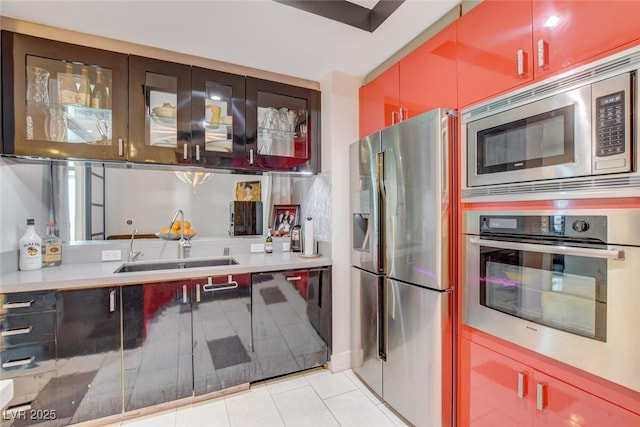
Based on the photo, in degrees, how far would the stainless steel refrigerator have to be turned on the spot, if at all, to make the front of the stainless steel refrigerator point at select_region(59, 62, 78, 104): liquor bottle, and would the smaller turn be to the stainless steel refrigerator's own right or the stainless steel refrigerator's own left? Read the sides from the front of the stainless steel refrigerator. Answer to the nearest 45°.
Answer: approximately 45° to the stainless steel refrigerator's own right

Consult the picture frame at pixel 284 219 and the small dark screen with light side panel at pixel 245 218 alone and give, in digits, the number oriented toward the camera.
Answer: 2

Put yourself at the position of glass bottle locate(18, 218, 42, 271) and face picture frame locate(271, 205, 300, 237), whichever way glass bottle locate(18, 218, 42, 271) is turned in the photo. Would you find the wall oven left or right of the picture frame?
right

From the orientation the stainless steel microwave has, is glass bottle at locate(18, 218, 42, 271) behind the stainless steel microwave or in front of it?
in front

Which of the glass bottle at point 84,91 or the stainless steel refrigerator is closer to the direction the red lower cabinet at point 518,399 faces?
the glass bottle

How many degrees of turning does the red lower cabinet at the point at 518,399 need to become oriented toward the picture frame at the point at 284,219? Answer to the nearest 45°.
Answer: approximately 45° to its right

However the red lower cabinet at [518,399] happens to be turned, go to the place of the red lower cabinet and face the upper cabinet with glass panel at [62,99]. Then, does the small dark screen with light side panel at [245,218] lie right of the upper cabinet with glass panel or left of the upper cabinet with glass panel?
right

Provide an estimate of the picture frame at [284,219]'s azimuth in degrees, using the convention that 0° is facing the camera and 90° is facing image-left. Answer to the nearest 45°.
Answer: approximately 0°

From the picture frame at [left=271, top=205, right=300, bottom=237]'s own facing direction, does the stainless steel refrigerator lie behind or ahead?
ahead

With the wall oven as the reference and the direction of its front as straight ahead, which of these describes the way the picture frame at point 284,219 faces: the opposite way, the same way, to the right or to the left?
to the left

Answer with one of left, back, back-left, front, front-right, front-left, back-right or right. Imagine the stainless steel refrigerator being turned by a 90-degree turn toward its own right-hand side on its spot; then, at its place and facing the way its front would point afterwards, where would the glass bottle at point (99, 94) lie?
front-left

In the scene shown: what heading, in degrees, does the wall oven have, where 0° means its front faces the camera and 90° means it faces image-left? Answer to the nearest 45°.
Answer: approximately 45°

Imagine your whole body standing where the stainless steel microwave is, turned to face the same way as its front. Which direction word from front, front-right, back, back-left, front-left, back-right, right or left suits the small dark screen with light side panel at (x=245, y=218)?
front-right

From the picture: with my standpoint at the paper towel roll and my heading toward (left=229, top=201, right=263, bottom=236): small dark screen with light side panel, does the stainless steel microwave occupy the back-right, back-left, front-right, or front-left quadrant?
back-left

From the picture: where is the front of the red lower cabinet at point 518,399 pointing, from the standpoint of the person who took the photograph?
facing the viewer and to the left of the viewer

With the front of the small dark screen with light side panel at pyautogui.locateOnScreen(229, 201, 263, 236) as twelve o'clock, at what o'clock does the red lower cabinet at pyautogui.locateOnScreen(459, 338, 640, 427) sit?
The red lower cabinet is roughly at 11 o'clock from the small dark screen with light side panel.
